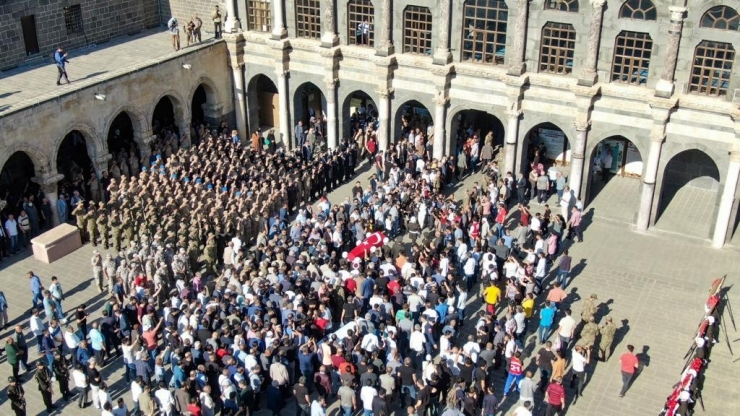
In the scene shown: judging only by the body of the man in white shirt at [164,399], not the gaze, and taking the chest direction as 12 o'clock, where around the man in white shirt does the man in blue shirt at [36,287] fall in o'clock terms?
The man in blue shirt is roughly at 11 o'clock from the man in white shirt.

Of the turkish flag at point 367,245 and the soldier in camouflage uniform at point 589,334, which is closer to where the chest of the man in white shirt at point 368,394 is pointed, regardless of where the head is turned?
the turkish flag

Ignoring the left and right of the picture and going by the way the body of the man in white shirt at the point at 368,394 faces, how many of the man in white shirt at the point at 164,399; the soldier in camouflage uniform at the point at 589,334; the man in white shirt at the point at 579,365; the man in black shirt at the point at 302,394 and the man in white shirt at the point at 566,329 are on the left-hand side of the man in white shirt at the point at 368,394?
2

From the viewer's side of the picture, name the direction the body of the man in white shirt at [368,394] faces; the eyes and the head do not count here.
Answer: away from the camera

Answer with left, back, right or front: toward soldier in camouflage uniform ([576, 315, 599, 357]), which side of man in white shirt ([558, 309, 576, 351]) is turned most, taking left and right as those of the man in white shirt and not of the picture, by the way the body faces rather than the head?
right

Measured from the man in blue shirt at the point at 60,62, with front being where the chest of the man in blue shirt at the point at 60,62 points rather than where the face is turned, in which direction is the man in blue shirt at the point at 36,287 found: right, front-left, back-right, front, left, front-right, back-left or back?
front-right

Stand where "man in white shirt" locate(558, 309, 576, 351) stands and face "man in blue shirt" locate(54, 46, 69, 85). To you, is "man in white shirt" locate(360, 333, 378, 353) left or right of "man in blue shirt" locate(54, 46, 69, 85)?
left

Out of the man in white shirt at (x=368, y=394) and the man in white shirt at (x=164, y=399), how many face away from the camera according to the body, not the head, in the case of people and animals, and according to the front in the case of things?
2

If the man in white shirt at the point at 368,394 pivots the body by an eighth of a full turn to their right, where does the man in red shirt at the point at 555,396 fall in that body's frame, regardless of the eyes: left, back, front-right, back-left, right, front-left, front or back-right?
front-right

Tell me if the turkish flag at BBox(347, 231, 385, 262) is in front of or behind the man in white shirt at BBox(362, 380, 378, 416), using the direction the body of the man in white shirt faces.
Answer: in front

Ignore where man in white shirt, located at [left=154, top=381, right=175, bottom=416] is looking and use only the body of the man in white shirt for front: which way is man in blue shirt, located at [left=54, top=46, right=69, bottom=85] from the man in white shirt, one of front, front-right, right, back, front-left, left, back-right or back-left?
front

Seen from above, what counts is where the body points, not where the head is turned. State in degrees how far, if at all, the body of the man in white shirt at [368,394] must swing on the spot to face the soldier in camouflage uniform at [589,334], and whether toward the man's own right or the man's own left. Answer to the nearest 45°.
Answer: approximately 90° to the man's own right

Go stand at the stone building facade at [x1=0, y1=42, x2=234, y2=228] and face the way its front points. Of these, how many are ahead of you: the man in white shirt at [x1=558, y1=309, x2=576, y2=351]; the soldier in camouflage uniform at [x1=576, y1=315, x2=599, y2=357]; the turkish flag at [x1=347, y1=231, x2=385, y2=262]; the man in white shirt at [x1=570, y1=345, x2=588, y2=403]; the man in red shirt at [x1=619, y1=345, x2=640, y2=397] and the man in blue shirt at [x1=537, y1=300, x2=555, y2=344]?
6

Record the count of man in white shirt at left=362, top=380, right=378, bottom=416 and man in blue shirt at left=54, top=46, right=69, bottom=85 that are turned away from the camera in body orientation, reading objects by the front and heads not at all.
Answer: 1

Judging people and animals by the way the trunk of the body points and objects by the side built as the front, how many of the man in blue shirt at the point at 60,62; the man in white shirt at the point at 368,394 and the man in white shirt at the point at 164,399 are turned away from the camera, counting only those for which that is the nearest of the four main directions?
2

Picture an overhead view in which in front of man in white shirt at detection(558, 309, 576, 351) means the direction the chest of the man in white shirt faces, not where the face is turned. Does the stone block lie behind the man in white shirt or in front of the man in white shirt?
in front

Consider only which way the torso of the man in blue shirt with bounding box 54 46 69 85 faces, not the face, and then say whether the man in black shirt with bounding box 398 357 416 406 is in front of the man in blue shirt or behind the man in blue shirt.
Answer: in front
